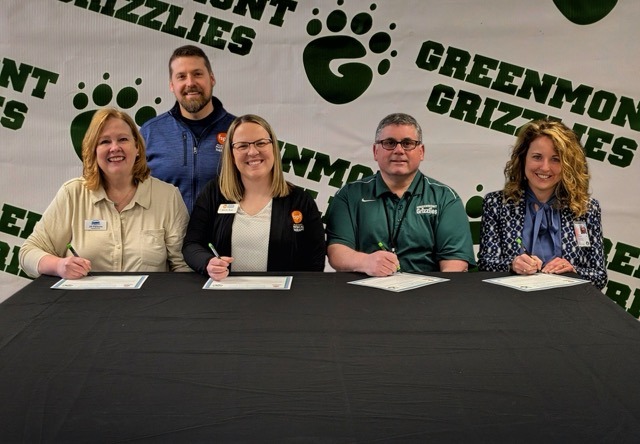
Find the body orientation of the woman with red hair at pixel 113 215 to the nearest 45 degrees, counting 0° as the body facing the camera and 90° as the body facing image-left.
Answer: approximately 0°

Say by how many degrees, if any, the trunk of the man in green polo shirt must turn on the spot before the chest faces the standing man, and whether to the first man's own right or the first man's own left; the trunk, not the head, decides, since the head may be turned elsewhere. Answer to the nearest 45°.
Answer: approximately 90° to the first man's own right

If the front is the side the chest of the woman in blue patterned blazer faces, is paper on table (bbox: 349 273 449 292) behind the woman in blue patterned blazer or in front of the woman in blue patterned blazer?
in front

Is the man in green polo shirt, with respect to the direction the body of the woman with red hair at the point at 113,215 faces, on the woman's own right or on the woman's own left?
on the woman's own left

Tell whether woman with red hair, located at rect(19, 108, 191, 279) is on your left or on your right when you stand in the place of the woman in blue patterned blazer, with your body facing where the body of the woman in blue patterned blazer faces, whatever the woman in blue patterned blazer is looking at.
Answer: on your right

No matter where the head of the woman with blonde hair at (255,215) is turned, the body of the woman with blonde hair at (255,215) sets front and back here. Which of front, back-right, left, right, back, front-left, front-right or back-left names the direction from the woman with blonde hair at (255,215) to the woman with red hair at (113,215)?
right

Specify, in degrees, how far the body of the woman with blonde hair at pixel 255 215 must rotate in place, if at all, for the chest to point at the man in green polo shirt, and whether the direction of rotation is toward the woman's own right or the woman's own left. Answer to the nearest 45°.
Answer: approximately 90° to the woman's own left

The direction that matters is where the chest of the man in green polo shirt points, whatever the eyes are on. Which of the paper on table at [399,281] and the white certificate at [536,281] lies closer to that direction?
the paper on table

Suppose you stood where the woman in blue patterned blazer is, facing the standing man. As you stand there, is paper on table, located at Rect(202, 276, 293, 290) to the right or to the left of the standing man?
left

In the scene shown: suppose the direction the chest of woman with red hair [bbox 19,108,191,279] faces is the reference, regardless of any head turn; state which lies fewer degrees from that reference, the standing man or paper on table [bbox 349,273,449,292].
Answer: the paper on table
